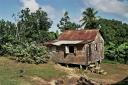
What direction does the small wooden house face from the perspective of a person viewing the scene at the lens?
facing the viewer and to the left of the viewer

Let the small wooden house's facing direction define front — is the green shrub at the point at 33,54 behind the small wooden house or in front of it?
in front
